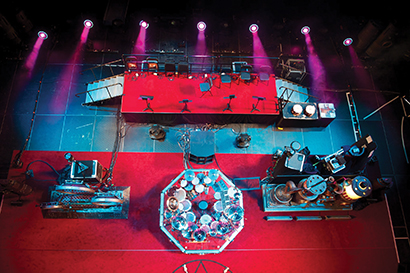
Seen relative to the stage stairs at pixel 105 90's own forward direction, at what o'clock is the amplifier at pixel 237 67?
The amplifier is roughly at 7 o'clock from the stage stairs.

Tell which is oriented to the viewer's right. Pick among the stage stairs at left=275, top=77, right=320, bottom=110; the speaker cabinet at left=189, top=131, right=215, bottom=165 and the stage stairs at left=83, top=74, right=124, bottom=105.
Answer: the stage stairs at left=275, top=77, right=320, bottom=110

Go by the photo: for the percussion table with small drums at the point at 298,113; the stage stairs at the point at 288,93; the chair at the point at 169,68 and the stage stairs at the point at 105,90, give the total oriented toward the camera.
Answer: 2

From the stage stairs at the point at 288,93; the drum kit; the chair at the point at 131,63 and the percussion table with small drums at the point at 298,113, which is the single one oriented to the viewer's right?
the stage stairs

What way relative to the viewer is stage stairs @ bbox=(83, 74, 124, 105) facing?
to the viewer's left

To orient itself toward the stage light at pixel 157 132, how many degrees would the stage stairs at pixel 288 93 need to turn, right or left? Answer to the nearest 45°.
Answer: approximately 135° to its right

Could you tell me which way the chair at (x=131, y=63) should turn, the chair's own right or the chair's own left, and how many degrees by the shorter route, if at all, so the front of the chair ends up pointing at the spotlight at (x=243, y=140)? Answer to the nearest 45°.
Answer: approximately 90° to the chair's own left

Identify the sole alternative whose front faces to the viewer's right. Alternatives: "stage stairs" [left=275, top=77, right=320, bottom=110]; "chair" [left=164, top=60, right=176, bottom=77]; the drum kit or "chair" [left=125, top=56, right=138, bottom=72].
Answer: the stage stairs
